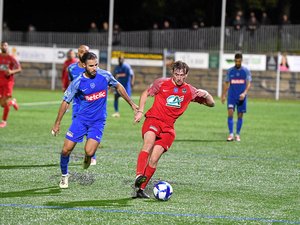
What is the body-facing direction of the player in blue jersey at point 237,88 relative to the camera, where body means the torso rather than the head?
toward the camera

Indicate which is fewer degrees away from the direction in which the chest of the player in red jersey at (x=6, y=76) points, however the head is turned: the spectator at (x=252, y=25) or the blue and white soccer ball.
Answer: the blue and white soccer ball

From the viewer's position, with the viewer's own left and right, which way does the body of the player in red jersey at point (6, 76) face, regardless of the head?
facing the viewer and to the left of the viewer

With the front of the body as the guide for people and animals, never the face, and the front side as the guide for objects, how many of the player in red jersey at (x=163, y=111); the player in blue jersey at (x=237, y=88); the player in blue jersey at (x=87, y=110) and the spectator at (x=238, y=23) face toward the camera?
4

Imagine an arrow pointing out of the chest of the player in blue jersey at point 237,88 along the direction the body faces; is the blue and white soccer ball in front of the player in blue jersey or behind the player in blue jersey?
in front

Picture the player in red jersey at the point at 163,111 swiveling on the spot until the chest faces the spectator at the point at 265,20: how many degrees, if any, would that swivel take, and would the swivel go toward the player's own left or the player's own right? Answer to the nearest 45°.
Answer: approximately 180°

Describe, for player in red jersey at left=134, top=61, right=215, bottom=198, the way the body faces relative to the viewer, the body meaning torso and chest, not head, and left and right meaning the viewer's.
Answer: facing the viewer

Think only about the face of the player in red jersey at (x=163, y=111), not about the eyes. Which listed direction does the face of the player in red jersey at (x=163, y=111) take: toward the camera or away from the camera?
toward the camera

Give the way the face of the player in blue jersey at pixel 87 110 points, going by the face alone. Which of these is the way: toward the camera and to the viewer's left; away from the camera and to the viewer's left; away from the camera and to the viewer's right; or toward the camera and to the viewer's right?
toward the camera and to the viewer's right

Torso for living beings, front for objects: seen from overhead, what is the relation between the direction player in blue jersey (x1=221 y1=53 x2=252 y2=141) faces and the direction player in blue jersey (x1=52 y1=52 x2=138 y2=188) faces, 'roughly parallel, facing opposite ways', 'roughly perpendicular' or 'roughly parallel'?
roughly parallel
